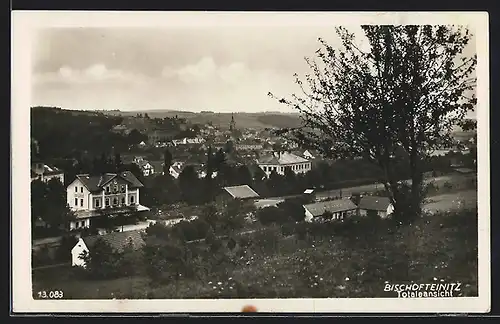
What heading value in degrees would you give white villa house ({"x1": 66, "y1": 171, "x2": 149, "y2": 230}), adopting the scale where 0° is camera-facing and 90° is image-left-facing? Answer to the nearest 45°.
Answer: approximately 315°
